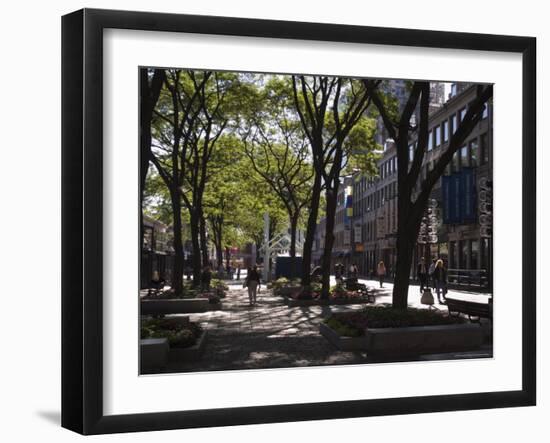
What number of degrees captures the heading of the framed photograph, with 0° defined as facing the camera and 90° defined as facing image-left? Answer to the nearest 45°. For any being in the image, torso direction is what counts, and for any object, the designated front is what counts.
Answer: approximately 315°
